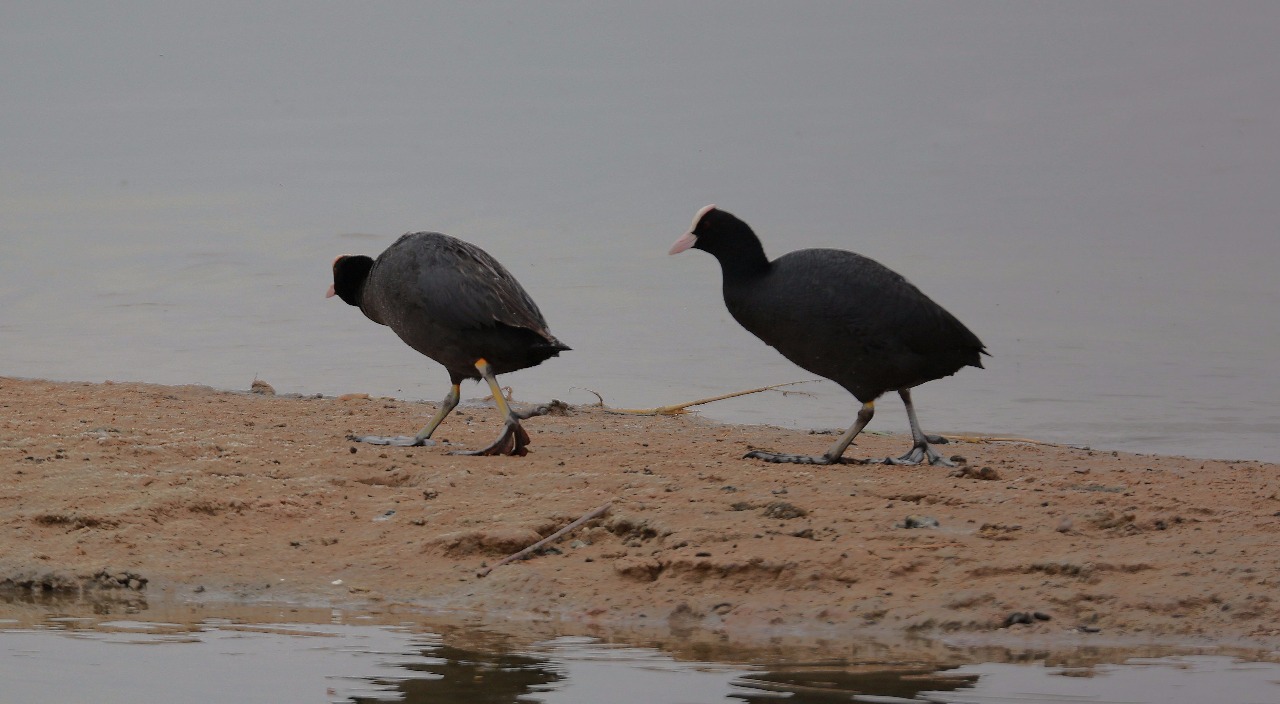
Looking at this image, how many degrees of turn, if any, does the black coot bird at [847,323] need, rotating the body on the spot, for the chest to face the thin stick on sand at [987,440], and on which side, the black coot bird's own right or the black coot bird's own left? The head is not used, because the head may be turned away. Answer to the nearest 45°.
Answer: approximately 135° to the black coot bird's own right

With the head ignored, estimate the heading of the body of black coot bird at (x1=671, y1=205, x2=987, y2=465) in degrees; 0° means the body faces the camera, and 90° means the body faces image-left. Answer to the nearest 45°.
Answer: approximately 90°

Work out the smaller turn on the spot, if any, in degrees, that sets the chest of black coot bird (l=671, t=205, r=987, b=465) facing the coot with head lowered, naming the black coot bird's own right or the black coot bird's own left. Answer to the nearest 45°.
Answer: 0° — it already faces it

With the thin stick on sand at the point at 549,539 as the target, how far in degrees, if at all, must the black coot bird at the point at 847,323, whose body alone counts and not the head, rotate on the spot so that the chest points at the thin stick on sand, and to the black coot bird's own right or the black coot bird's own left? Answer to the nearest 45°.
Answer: approximately 45° to the black coot bird's own left

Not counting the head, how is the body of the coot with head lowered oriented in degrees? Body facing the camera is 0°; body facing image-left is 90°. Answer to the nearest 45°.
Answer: approximately 90°

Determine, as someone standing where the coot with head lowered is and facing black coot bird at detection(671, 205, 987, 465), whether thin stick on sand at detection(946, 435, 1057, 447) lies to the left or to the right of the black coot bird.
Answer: left

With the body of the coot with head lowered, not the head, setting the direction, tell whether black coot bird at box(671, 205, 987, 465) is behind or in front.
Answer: behind

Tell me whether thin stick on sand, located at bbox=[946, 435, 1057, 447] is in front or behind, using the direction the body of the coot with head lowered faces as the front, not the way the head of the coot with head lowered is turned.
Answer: behind

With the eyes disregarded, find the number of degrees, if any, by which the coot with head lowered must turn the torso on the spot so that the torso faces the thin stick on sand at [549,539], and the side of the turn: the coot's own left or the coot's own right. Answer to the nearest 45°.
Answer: approximately 90° to the coot's own left

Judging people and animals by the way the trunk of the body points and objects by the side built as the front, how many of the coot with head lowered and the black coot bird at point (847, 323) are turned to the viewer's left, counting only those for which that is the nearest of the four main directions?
2
